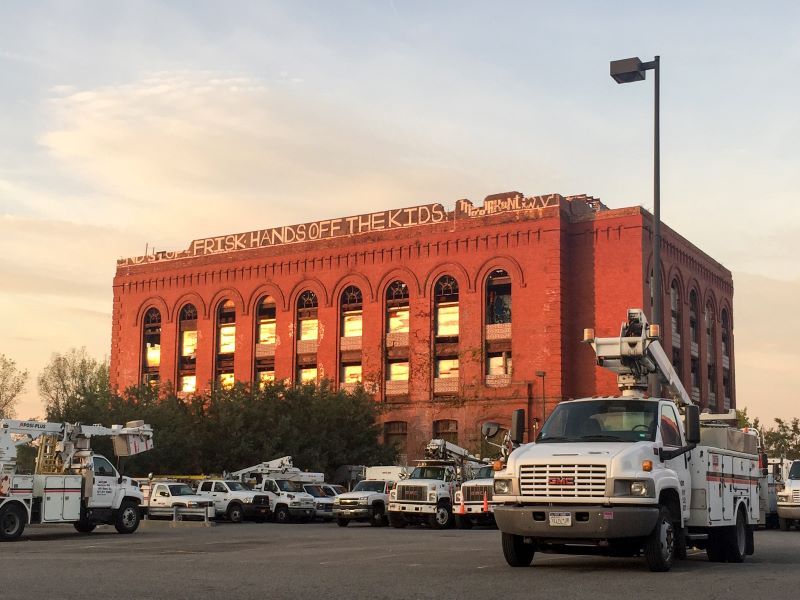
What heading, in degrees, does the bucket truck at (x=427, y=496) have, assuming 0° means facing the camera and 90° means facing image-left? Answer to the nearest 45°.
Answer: approximately 45°

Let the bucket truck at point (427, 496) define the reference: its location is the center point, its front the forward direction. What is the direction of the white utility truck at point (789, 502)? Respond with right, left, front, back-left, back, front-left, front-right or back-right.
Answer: back-left

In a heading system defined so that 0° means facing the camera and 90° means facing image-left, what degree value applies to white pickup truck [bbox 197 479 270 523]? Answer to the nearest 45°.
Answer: approximately 315°

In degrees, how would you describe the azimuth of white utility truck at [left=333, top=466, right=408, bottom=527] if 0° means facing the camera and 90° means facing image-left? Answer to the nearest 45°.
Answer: approximately 45°

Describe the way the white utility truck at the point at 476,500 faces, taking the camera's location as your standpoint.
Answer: facing the viewer and to the left of the viewer

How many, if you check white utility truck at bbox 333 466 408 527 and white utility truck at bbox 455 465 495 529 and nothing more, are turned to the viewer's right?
0
